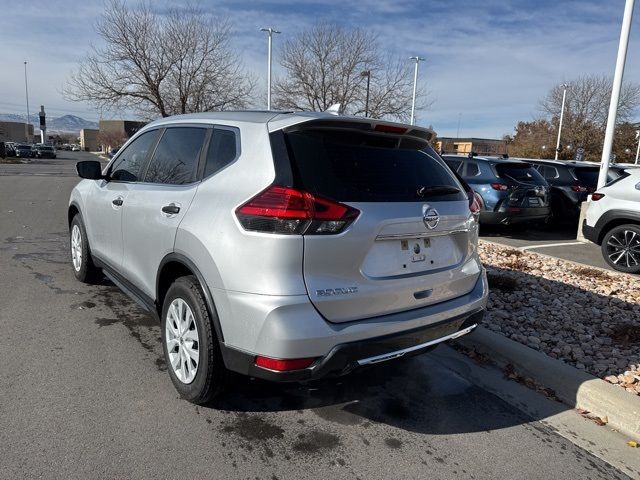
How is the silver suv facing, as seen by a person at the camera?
facing away from the viewer and to the left of the viewer

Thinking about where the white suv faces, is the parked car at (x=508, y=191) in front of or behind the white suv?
behind

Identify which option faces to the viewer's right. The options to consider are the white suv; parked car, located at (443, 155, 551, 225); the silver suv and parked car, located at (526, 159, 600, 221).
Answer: the white suv

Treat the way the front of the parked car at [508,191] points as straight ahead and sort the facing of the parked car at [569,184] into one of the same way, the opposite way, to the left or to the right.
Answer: the same way

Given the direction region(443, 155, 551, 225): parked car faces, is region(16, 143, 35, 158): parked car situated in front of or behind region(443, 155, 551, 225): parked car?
in front

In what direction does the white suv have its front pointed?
to the viewer's right

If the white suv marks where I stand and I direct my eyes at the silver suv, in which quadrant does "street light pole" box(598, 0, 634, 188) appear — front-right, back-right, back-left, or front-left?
back-right

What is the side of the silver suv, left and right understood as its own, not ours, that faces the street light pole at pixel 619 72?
right

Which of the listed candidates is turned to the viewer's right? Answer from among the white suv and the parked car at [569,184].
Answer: the white suv

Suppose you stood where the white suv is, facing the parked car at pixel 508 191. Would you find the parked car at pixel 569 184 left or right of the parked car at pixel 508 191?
right

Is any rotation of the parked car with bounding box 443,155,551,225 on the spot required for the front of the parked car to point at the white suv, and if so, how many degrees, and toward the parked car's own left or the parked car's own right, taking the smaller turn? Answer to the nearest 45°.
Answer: approximately 180°

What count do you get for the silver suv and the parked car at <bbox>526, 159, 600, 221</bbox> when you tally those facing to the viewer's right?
0
